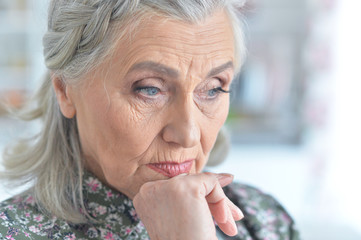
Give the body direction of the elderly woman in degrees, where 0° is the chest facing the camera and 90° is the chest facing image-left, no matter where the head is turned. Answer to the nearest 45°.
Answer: approximately 315°

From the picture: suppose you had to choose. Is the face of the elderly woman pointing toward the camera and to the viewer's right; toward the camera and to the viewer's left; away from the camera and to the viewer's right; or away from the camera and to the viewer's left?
toward the camera and to the viewer's right
